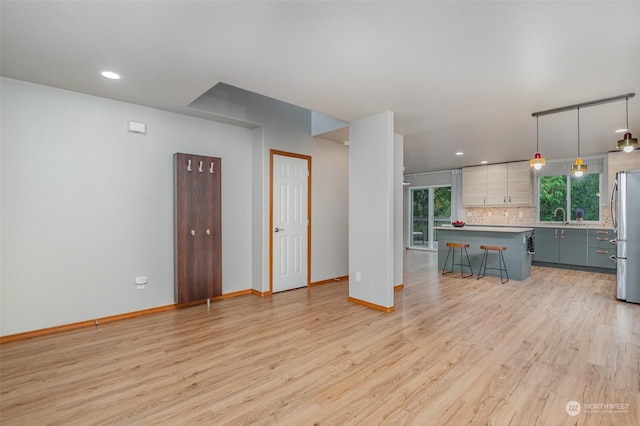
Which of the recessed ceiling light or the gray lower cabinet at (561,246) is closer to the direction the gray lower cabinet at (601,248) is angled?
the recessed ceiling light

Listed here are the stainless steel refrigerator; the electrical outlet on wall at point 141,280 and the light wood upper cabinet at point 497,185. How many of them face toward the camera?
2

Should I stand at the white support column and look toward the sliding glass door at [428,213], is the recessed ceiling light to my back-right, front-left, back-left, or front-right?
back-left

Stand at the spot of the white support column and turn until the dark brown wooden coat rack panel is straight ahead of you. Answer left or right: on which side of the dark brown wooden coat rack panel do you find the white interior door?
right

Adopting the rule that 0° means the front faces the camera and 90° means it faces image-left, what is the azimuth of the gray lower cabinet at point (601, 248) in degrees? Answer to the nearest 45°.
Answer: approximately 0°

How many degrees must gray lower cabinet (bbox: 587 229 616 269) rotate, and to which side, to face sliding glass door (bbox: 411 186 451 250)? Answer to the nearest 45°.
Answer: approximately 90° to its right
